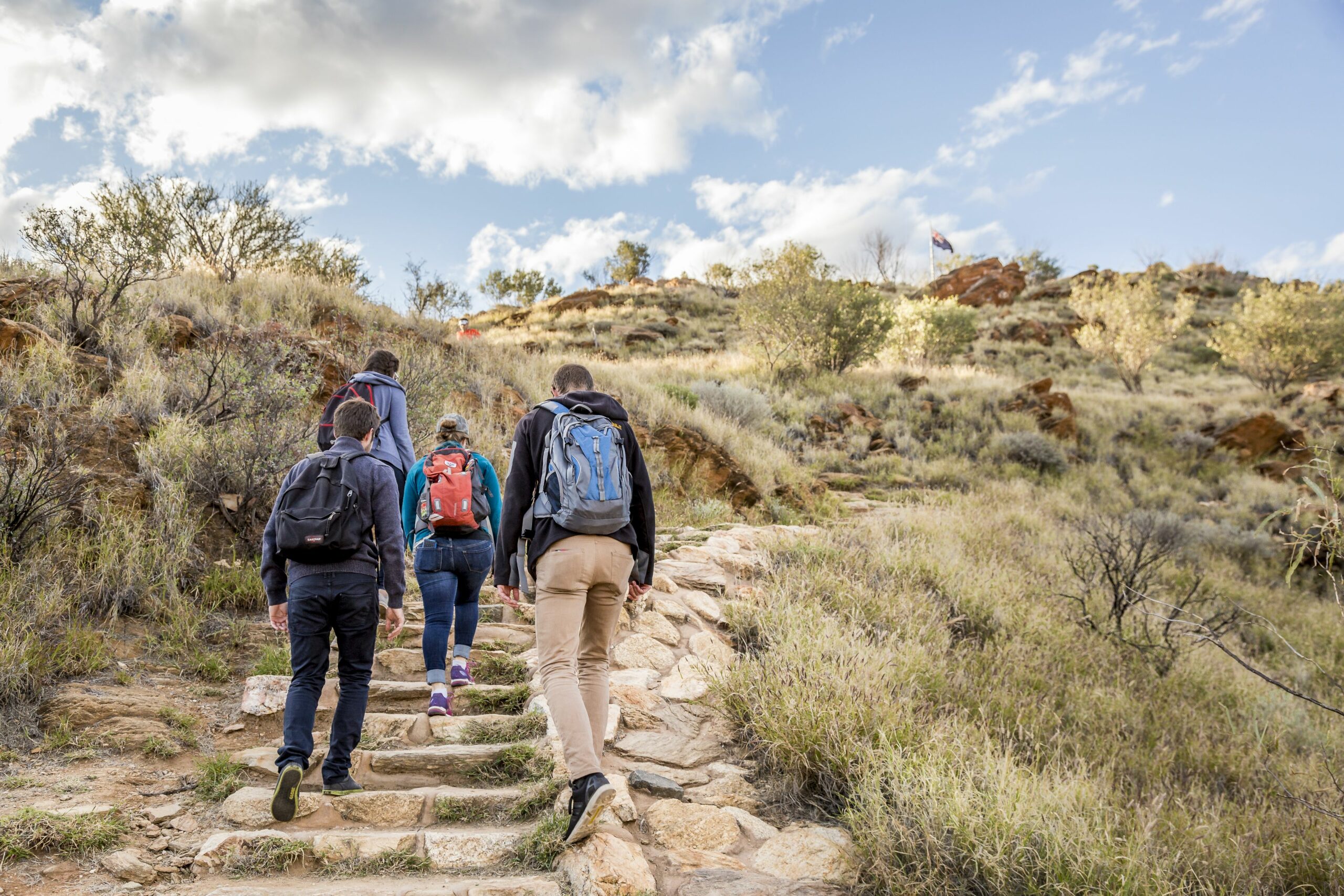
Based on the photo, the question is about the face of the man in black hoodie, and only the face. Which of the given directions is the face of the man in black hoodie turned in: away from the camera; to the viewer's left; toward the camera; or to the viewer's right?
away from the camera

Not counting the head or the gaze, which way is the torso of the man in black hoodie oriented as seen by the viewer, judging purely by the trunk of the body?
away from the camera

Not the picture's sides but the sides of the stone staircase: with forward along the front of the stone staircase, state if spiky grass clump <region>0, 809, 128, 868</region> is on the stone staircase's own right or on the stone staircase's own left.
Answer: on the stone staircase's own right

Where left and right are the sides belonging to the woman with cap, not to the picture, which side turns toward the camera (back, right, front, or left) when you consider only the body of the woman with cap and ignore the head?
back

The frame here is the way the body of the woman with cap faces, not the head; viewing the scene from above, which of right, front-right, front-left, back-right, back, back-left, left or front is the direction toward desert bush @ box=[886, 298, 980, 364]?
front-right

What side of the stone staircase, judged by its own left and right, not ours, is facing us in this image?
front

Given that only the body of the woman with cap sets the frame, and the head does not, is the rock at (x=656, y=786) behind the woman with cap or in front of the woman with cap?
behind

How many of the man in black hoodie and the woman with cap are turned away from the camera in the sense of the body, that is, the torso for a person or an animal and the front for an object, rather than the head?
2
